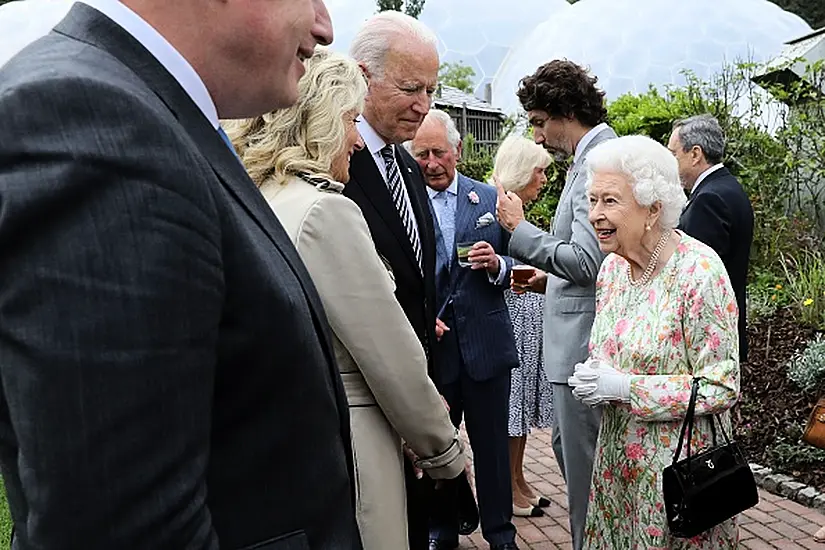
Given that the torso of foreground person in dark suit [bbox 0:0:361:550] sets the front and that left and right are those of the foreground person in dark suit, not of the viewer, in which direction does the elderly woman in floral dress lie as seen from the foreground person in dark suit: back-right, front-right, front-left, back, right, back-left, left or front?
front-left

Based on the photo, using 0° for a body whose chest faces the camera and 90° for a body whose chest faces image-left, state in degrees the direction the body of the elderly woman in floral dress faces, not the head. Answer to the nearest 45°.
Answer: approximately 45°

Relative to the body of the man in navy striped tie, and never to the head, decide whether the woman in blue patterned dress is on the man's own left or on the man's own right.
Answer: on the man's own left

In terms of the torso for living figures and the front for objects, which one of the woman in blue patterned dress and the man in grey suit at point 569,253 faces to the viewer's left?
the man in grey suit

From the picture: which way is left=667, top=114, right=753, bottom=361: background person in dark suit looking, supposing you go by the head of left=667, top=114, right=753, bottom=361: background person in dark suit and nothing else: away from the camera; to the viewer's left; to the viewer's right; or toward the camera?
to the viewer's left

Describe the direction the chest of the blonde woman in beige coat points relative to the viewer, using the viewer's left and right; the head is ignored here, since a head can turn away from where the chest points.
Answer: facing to the right of the viewer

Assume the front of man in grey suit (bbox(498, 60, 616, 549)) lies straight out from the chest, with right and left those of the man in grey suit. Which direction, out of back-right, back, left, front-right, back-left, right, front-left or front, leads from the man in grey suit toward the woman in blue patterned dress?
right

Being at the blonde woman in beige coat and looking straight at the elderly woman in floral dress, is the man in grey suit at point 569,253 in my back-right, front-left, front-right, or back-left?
front-left

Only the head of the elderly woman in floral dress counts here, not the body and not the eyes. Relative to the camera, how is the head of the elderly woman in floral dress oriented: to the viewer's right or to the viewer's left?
to the viewer's left

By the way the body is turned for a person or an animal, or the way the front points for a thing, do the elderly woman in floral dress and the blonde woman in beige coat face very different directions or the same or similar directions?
very different directions

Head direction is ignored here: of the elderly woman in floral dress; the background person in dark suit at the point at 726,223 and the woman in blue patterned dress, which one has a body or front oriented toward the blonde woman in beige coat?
the elderly woman in floral dress

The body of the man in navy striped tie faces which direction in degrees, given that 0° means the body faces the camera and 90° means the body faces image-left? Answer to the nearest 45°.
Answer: approximately 315°
